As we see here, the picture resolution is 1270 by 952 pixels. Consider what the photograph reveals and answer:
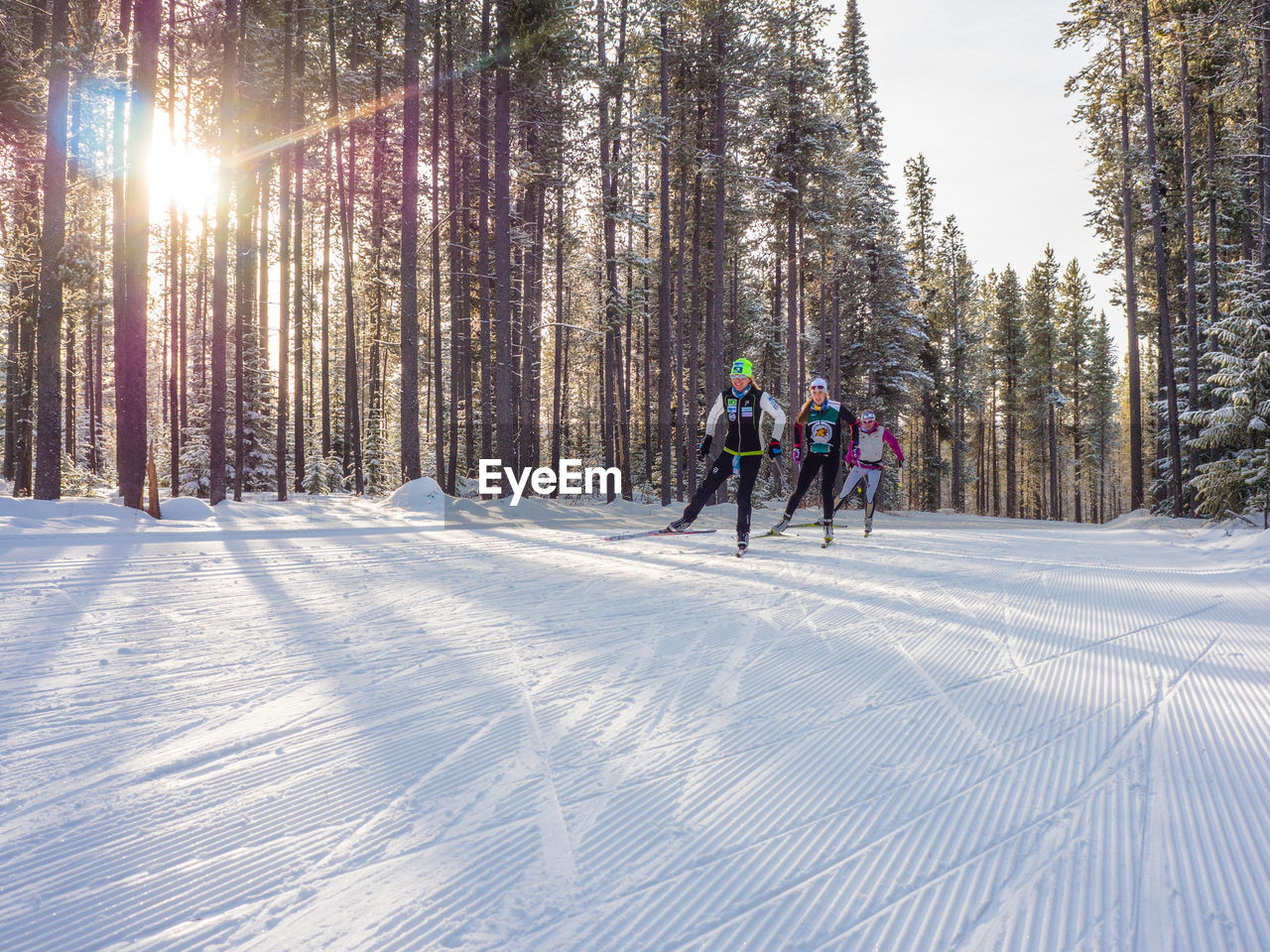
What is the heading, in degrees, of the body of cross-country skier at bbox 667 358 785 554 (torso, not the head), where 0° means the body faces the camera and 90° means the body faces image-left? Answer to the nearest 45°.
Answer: approximately 0°

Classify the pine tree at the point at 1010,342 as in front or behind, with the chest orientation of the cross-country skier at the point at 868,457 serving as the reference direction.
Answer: behind

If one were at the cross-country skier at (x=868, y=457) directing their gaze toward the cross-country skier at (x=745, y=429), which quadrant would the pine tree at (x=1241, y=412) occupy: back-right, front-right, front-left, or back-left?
back-left

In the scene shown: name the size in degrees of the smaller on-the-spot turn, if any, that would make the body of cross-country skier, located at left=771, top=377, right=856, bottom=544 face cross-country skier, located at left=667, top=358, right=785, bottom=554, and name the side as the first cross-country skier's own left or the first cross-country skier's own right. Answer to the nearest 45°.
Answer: approximately 45° to the first cross-country skier's own right

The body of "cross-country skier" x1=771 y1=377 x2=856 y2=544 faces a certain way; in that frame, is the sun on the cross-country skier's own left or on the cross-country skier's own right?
on the cross-country skier's own right
